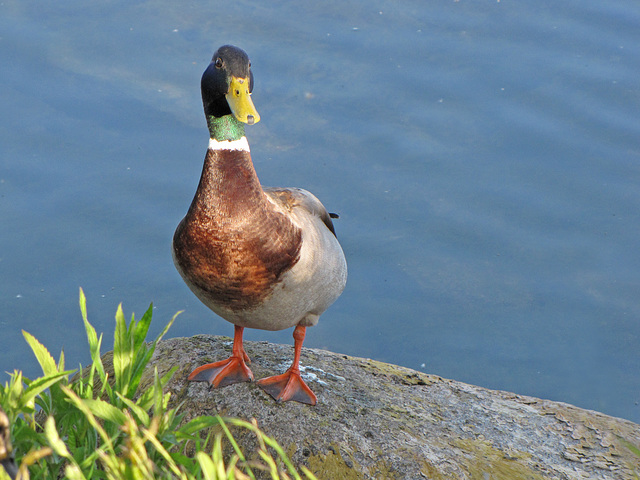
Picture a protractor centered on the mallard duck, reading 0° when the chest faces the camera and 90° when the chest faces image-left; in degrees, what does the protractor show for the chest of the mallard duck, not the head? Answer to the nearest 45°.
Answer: approximately 45°

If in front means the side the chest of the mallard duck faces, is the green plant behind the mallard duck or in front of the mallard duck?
in front
